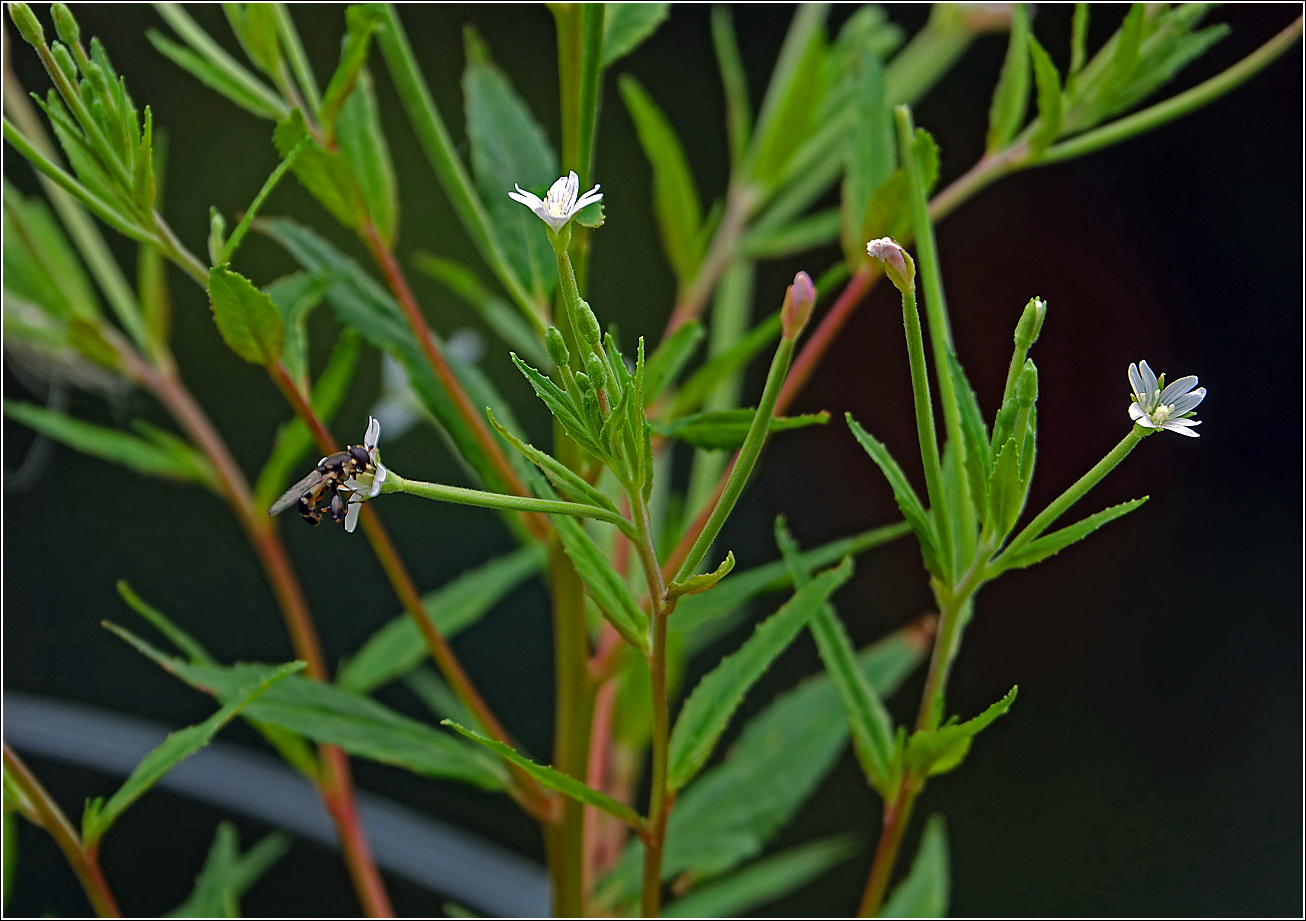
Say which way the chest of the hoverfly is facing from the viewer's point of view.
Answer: to the viewer's right
